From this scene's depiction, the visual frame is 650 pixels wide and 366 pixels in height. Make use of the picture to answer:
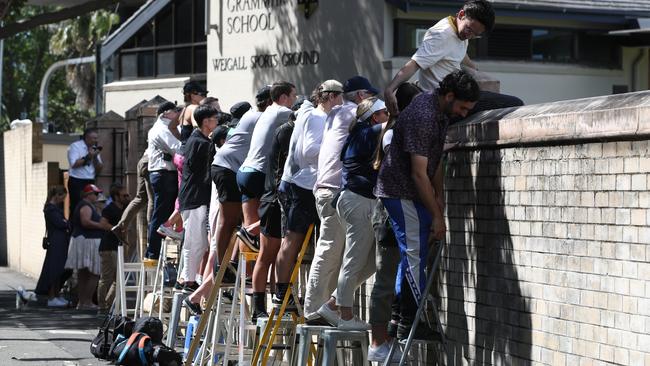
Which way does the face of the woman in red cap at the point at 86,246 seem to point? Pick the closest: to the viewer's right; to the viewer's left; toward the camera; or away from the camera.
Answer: to the viewer's right

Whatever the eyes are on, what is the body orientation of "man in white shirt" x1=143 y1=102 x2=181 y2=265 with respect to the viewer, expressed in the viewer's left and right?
facing to the right of the viewer

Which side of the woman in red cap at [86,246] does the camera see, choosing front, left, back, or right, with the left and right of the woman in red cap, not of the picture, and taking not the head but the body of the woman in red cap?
right

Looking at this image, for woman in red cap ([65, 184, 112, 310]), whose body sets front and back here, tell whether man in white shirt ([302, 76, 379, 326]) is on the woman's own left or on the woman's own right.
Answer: on the woman's own right

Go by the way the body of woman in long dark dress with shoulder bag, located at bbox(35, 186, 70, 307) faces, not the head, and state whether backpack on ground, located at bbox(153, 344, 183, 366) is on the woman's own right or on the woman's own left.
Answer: on the woman's own right

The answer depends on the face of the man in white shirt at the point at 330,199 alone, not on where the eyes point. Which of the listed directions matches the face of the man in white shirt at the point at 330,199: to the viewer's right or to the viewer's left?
to the viewer's right

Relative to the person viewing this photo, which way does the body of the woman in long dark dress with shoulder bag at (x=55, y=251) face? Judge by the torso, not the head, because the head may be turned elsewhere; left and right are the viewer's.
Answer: facing to the right of the viewer

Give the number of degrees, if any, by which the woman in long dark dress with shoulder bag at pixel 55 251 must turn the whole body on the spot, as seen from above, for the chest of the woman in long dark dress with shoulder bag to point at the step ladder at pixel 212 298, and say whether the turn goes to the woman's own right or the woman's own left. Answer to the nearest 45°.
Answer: approximately 90° to the woman's own right
